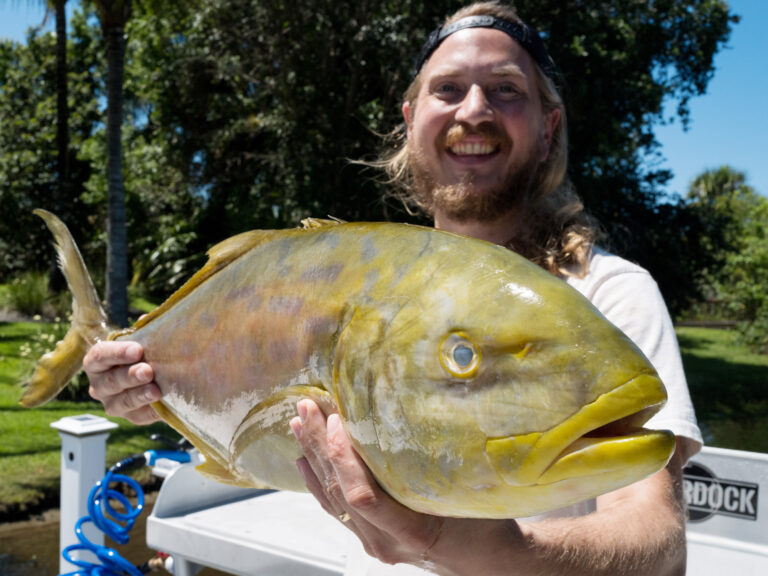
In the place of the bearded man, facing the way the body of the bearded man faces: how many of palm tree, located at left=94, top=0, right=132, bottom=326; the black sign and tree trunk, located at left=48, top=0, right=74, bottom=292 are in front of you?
0

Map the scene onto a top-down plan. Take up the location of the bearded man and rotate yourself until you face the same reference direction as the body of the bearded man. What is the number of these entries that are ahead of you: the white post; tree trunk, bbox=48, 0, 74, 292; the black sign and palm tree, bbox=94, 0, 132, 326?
0

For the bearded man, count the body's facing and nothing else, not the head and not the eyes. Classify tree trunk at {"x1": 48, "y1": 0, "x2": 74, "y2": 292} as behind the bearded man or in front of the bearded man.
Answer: behind

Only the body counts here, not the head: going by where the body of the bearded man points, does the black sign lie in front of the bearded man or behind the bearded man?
behind

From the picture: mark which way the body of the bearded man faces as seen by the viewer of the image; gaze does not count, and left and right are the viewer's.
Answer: facing the viewer

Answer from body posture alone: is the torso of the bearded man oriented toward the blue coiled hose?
no

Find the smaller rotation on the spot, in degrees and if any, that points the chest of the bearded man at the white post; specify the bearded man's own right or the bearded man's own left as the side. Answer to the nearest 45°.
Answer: approximately 135° to the bearded man's own right

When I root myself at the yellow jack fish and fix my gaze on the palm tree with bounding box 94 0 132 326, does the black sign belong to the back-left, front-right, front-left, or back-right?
front-right

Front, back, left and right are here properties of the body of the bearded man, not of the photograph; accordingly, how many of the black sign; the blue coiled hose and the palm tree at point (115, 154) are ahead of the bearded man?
0

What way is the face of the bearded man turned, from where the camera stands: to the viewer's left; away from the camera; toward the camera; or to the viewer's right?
toward the camera

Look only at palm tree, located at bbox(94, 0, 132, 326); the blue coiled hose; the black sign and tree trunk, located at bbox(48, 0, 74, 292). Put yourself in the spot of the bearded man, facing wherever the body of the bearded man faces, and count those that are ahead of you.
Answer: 0

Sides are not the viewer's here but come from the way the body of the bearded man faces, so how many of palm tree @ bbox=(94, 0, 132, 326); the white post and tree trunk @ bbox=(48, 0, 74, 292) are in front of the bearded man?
0
